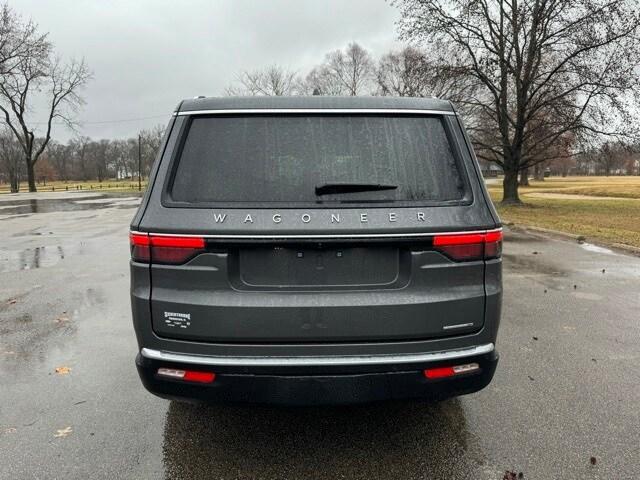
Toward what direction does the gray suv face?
away from the camera

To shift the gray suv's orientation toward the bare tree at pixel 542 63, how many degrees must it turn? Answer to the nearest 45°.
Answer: approximately 45° to its right
